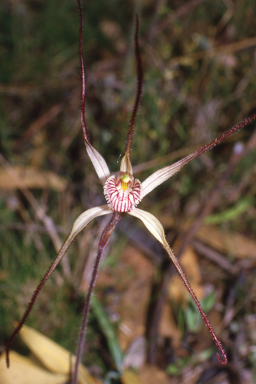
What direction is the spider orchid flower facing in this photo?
toward the camera
